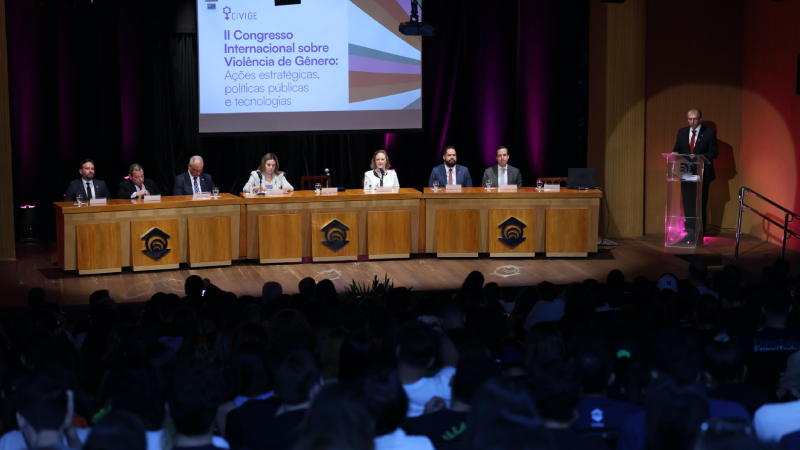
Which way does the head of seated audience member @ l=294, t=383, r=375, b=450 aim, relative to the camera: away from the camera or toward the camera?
away from the camera

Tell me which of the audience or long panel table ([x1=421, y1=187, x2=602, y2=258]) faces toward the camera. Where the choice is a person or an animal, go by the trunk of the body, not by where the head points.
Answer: the long panel table

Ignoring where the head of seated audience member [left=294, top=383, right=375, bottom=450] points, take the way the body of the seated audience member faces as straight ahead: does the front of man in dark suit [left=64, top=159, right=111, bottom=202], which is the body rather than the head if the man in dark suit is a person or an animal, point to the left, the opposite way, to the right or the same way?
the opposite way

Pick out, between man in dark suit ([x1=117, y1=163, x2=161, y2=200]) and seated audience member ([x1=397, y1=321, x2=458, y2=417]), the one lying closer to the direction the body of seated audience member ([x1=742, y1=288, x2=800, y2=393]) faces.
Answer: the man in dark suit

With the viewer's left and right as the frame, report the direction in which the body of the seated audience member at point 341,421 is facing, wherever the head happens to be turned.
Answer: facing away from the viewer

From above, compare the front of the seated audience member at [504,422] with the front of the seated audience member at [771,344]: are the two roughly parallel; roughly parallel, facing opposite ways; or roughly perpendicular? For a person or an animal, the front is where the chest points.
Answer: roughly parallel

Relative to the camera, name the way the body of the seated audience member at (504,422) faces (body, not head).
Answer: away from the camera

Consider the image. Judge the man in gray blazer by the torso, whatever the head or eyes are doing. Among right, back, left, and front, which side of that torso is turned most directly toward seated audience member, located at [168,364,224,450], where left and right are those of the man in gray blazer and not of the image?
front

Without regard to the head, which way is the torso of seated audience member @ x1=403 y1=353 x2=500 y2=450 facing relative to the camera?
away from the camera

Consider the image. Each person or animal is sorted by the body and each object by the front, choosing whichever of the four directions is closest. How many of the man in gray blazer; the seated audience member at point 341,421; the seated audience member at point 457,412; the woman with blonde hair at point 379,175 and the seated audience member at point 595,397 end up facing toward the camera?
2

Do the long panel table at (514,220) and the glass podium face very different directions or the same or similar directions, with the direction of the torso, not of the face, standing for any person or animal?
same or similar directions

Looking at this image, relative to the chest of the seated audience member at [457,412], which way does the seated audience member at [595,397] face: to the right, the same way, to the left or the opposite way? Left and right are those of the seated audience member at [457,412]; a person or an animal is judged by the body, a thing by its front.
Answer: the same way

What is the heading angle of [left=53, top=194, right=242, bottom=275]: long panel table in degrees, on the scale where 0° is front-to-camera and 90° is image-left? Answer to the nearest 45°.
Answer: approximately 0°

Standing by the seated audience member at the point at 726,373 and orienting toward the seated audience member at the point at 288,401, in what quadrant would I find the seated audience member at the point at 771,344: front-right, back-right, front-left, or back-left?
back-right

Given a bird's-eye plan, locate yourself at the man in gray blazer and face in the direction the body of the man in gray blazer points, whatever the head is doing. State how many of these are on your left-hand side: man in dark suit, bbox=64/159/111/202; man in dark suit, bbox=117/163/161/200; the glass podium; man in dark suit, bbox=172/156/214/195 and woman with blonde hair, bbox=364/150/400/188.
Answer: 1

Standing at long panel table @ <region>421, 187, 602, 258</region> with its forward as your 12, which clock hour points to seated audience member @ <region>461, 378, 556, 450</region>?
The seated audience member is roughly at 12 o'clock from the long panel table.

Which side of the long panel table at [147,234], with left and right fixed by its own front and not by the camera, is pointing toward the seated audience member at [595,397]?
front

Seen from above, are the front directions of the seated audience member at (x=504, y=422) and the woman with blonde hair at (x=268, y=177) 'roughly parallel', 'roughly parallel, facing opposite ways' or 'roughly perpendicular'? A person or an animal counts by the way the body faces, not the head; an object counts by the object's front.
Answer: roughly parallel, facing opposite ways

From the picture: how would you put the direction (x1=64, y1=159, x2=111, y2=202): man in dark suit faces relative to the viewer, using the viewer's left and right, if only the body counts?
facing the viewer

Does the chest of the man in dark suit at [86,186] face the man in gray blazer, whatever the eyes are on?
no

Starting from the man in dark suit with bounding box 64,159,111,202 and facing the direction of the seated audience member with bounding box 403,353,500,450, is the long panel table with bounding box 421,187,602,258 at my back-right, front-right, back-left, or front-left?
front-left

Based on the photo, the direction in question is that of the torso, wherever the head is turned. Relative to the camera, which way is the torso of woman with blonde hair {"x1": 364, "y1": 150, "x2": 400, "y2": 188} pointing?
toward the camera

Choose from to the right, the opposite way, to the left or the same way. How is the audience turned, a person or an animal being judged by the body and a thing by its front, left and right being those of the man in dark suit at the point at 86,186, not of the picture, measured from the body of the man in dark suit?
the opposite way

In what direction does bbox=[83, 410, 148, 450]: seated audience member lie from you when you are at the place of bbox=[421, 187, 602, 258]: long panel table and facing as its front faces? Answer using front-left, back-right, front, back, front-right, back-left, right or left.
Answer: front
